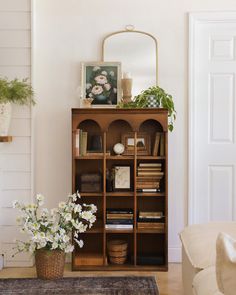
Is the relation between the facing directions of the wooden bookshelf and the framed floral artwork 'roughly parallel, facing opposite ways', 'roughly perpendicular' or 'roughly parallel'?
roughly parallel

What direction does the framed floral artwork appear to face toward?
toward the camera

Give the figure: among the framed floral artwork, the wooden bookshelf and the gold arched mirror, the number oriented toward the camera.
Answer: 3

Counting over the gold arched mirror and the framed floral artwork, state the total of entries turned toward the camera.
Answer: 2

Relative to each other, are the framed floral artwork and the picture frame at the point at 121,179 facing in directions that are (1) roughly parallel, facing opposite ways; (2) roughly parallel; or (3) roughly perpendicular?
roughly parallel

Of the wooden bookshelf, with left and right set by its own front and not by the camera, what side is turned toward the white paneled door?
left

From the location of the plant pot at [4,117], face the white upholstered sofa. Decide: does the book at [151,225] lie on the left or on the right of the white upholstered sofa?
left

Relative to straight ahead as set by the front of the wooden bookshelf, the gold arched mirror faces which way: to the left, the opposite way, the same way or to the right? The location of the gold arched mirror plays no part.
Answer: the same way

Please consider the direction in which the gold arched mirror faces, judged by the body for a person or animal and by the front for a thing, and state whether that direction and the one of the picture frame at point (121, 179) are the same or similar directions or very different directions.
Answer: same or similar directions

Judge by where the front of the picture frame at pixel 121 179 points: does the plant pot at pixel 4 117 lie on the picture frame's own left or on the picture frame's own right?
on the picture frame's own right

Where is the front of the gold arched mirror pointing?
toward the camera

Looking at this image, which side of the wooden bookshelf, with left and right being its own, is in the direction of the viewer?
front
